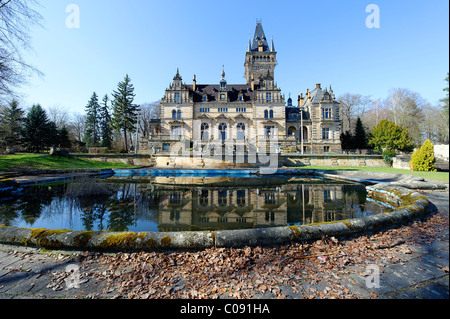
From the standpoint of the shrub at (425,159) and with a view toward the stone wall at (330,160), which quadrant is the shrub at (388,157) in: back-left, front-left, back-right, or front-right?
front-right

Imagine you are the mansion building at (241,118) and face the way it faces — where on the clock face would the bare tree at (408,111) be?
The bare tree is roughly at 9 o'clock from the mansion building.

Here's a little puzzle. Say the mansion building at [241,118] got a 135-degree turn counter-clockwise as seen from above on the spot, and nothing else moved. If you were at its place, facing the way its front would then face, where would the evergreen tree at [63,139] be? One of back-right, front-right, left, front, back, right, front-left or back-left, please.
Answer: back-left

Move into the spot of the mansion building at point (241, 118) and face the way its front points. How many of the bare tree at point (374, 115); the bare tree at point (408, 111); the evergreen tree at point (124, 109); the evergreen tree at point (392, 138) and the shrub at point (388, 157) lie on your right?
1

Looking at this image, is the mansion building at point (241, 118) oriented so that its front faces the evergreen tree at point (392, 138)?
no

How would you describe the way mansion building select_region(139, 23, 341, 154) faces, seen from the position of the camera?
facing the viewer

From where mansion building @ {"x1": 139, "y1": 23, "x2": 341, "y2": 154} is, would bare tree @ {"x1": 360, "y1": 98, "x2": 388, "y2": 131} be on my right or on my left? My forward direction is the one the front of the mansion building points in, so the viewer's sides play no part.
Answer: on my left

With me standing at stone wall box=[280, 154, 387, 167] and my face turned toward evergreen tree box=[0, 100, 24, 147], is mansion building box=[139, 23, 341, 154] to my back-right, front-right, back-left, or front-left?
front-right

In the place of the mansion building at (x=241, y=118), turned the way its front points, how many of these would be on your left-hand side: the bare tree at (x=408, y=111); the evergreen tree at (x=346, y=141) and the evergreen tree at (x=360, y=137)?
3

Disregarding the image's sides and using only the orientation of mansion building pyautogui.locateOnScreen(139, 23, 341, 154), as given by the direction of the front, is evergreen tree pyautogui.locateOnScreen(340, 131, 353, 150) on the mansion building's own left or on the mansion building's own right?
on the mansion building's own left

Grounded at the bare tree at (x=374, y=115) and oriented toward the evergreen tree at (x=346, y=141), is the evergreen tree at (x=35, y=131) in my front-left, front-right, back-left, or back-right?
front-right

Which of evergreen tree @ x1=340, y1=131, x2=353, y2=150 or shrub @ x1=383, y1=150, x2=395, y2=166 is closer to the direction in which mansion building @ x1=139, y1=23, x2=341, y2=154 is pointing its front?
the shrub

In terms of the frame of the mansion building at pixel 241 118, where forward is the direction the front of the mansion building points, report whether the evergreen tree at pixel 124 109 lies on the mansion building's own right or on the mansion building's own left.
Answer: on the mansion building's own right

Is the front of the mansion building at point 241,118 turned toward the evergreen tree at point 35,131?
no

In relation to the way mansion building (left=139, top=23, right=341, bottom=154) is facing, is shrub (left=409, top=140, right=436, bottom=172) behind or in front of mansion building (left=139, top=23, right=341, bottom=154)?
in front

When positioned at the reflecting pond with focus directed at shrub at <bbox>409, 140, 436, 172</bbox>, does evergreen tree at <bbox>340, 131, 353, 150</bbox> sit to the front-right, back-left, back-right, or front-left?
front-left

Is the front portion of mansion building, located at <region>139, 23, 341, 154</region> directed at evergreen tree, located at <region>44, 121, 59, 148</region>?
no
